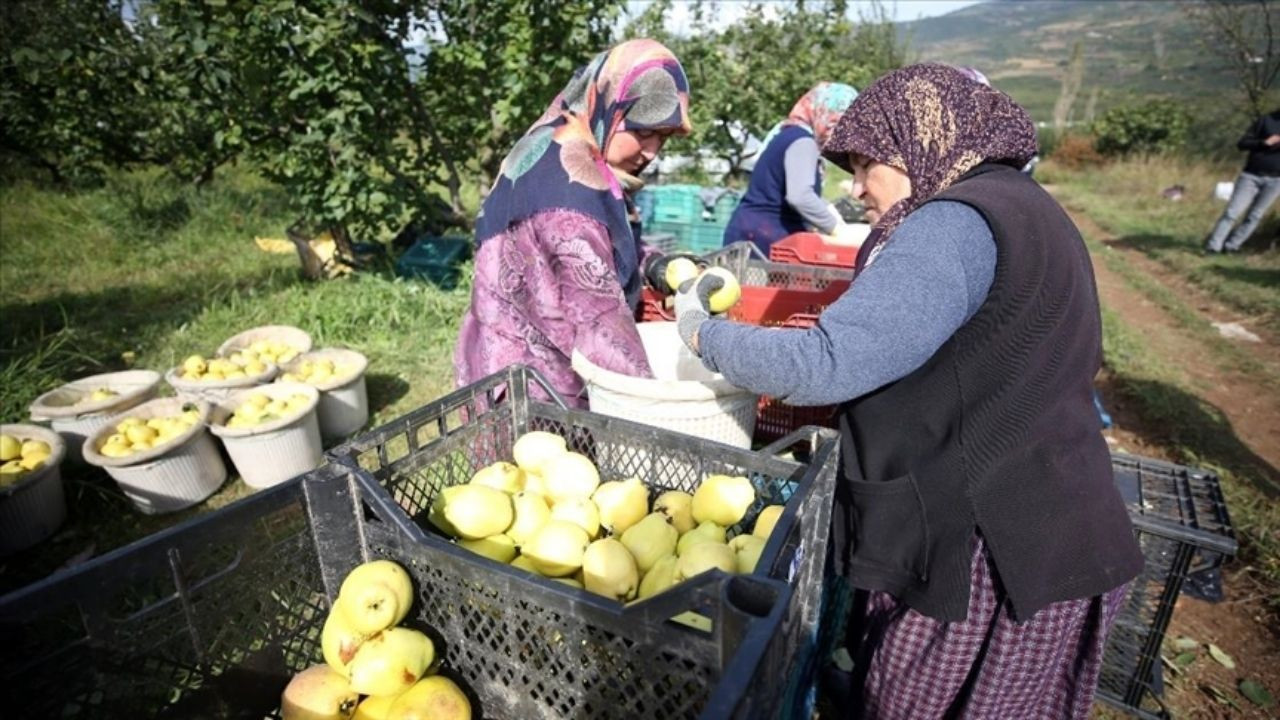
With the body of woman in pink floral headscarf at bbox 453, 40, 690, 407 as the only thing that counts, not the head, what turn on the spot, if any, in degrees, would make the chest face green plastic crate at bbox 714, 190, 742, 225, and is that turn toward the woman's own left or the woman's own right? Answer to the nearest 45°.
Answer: approximately 90° to the woman's own left

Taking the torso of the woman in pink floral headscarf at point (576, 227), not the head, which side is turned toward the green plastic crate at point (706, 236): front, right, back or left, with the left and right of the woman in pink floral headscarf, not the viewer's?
left

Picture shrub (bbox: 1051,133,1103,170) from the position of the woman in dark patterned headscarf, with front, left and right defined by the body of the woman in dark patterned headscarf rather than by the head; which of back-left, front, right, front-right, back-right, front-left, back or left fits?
right

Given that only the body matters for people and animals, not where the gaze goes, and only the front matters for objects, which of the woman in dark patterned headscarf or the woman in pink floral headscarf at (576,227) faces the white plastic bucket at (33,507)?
the woman in dark patterned headscarf

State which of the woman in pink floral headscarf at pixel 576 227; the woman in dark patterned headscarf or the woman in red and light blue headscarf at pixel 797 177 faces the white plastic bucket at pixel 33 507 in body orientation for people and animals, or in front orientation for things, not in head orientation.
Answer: the woman in dark patterned headscarf

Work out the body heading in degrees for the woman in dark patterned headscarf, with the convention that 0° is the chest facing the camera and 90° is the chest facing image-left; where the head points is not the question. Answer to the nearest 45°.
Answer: approximately 90°

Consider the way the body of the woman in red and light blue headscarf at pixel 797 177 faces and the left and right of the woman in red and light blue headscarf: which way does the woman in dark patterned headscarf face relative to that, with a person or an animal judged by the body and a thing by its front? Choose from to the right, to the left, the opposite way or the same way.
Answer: the opposite way

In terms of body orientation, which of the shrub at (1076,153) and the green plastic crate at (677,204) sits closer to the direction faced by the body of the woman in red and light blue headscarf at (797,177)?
the shrub

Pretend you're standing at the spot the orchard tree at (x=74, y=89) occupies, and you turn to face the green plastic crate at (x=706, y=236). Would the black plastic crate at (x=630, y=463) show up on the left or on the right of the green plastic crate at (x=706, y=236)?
right

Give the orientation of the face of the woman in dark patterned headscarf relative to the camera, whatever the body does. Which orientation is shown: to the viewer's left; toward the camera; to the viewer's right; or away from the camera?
to the viewer's left

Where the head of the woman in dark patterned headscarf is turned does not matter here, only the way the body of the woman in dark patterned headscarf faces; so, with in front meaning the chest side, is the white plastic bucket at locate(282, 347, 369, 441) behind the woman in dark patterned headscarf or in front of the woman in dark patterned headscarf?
in front
